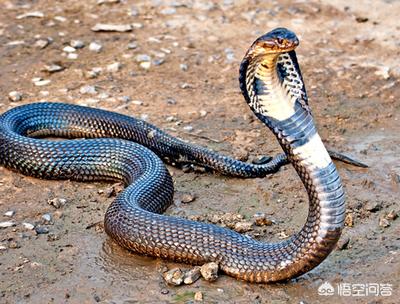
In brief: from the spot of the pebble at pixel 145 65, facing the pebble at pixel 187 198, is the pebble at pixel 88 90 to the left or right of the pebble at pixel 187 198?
right

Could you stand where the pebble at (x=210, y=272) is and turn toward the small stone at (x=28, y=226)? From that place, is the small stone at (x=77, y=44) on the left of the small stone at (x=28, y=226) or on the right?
right

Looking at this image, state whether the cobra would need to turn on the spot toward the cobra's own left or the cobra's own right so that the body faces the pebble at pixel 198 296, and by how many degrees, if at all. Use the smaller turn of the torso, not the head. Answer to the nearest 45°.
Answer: approximately 45° to the cobra's own right

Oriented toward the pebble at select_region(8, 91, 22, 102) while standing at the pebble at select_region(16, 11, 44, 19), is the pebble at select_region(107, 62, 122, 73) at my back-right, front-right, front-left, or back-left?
front-left

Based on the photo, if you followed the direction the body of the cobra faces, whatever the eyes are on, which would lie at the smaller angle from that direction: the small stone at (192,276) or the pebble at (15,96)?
the small stone

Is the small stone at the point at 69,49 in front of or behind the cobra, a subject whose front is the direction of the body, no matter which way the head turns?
behind

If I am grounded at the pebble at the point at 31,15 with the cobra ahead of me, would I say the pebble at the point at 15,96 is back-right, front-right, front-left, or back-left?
front-right

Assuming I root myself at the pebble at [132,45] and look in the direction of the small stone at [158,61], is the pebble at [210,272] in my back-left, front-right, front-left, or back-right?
front-right

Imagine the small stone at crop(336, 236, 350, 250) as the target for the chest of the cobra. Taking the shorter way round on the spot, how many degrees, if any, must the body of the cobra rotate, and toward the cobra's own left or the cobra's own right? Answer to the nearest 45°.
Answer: approximately 45° to the cobra's own left

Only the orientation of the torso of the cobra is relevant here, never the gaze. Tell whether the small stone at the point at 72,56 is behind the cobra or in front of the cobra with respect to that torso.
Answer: behind

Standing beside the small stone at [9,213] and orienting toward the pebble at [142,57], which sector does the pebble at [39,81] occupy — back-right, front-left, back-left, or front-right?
front-left
